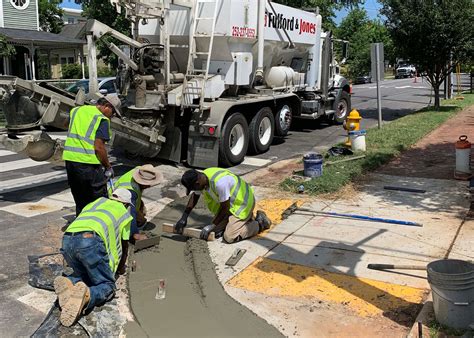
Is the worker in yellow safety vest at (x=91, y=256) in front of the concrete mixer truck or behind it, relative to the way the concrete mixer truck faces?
behind

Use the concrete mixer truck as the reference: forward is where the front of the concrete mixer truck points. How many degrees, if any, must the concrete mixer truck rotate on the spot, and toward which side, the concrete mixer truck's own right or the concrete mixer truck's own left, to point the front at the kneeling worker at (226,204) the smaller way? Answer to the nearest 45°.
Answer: approximately 135° to the concrete mixer truck's own right

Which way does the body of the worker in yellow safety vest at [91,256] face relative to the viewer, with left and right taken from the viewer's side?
facing away from the viewer and to the right of the viewer

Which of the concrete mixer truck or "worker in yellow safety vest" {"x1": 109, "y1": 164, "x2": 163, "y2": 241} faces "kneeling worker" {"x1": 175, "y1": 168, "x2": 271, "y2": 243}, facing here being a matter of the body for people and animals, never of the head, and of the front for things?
the worker in yellow safety vest

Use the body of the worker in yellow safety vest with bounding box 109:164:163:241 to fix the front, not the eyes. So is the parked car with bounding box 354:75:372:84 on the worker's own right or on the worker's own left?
on the worker's own left

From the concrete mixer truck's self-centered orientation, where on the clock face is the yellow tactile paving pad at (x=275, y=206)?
The yellow tactile paving pad is roughly at 4 o'clock from the concrete mixer truck.

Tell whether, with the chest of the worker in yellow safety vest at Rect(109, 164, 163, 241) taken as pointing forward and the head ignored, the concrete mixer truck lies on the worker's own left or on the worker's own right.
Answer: on the worker's own left

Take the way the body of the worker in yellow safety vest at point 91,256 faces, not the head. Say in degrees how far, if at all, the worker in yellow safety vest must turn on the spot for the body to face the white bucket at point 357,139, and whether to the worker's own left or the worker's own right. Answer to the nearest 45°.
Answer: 0° — they already face it

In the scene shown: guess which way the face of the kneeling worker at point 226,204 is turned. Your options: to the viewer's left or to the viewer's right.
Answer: to the viewer's left

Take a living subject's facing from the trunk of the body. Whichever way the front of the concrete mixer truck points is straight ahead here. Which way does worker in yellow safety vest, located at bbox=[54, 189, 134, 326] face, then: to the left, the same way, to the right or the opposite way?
the same way

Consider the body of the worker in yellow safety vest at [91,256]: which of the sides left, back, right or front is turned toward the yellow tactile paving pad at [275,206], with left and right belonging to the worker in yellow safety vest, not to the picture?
front

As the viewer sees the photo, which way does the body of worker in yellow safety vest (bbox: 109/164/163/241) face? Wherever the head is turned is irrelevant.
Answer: to the viewer's right
